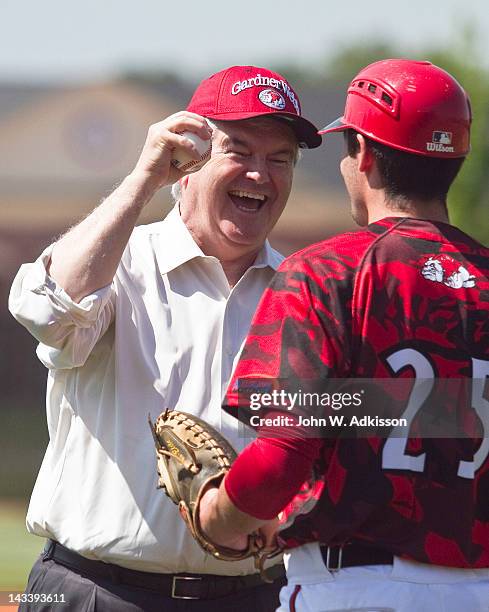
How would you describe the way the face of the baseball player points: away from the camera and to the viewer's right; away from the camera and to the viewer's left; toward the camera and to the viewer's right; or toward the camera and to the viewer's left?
away from the camera and to the viewer's left

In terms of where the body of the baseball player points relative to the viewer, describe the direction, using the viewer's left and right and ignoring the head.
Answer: facing away from the viewer and to the left of the viewer

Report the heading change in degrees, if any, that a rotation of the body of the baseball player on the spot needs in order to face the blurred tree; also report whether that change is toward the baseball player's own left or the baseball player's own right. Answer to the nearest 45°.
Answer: approximately 45° to the baseball player's own right
